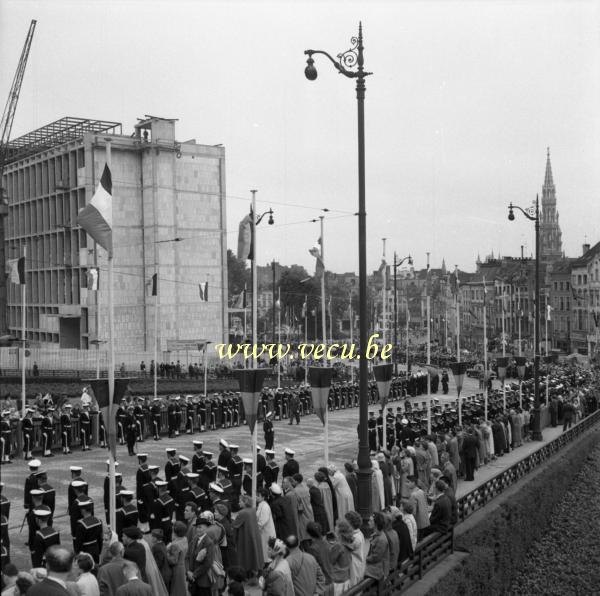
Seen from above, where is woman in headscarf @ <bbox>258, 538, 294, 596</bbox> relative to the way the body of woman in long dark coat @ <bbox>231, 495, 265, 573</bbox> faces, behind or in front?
behind

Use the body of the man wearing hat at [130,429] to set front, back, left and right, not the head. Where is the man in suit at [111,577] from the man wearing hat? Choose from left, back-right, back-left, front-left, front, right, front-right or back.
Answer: front

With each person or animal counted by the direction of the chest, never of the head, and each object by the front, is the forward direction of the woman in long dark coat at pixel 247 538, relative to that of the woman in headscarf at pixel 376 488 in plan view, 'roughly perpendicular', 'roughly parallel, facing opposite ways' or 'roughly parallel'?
roughly parallel

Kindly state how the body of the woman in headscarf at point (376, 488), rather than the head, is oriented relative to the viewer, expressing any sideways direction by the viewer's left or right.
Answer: facing away from the viewer and to the left of the viewer

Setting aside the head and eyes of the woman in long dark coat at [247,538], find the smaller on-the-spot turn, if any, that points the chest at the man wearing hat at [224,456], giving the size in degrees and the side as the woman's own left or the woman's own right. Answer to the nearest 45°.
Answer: approximately 45° to the woman's own right

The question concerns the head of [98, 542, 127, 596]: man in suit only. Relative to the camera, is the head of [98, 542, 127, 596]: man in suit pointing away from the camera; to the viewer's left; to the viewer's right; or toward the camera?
away from the camera

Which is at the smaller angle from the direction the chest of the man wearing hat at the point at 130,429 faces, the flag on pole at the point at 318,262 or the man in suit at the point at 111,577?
the man in suit

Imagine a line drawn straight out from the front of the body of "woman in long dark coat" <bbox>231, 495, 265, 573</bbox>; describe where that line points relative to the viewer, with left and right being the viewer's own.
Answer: facing away from the viewer and to the left of the viewer

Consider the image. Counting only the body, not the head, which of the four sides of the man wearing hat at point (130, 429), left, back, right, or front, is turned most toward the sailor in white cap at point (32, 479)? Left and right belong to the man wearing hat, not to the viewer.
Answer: front

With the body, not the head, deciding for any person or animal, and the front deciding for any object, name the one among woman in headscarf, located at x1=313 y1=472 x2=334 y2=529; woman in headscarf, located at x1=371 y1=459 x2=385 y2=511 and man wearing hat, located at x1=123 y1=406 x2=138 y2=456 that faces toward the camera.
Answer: the man wearing hat

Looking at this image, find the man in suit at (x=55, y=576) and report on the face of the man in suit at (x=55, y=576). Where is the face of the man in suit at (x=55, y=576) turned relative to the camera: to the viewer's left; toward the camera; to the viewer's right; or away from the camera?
away from the camera

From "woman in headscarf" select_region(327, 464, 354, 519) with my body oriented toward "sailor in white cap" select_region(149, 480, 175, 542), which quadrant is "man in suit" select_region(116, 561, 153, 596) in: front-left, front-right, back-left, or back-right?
front-left

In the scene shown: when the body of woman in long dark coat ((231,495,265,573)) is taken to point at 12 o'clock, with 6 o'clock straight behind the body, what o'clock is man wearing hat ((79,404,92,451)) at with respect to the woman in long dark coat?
The man wearing hat is roughly at 1 o'clock from the woman in long dark coat.

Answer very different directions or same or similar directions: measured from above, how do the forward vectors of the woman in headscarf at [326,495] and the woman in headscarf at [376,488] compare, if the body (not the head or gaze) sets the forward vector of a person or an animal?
same or similar directions
